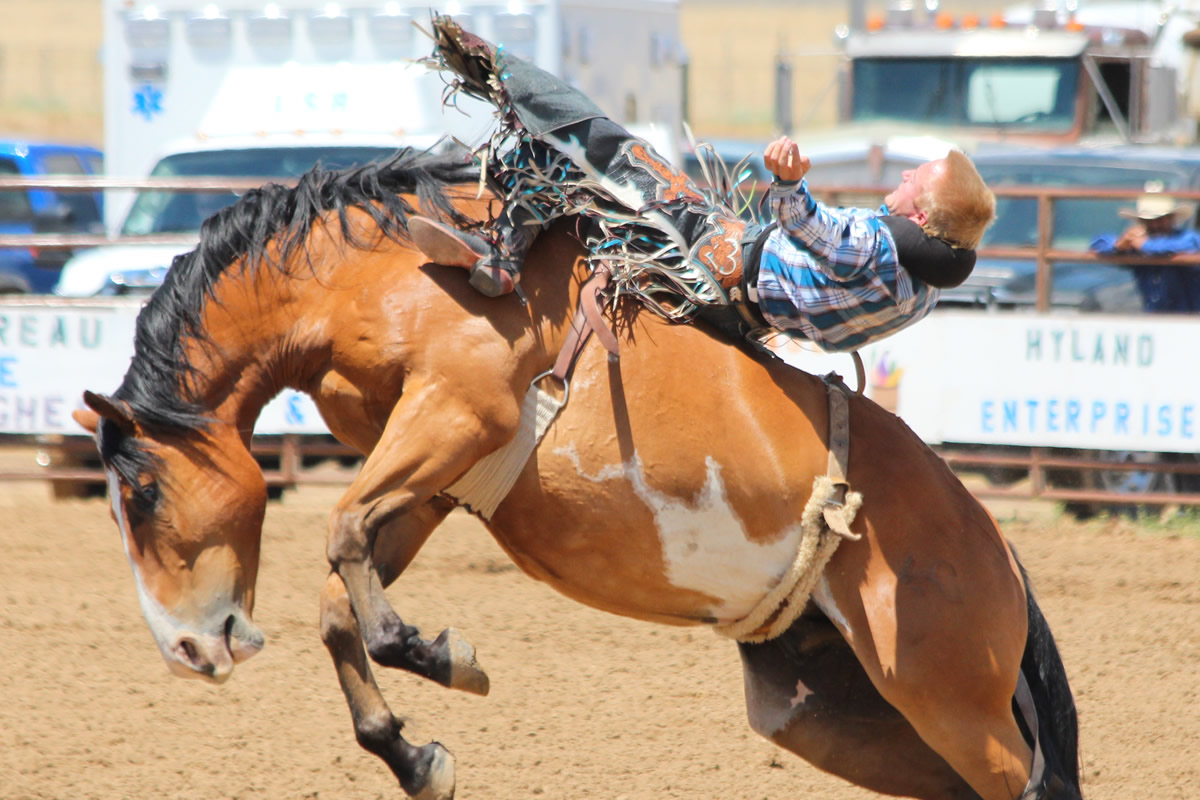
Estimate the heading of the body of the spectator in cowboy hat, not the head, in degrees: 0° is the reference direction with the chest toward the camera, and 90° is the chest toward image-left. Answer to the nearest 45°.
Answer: approximately 45°

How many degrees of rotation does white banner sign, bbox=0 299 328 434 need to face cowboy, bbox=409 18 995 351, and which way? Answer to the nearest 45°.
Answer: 0° — it already faces them

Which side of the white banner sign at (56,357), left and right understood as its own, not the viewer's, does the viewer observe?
front

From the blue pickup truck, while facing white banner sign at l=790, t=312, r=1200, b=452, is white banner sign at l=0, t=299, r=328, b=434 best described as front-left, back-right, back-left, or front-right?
front-right

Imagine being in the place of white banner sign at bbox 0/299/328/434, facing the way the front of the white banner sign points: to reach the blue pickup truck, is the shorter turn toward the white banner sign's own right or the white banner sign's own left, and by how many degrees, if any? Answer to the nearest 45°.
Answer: approximately 180°

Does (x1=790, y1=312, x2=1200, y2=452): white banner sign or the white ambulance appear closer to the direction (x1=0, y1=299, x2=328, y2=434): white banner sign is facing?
the white banner sign

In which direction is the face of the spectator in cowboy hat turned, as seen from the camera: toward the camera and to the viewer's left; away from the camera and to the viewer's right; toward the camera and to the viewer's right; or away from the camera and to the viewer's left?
toward the camera and to the viewer's left

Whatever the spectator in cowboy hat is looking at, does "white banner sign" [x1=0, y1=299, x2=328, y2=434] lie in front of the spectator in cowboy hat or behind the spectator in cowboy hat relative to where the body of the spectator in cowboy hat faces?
in front

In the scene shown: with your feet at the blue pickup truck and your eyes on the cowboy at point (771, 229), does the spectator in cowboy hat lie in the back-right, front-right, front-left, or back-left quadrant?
front-left

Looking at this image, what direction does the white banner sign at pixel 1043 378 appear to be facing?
toward the camera

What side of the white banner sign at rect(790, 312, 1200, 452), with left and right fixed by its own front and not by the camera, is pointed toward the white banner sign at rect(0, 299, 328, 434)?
right

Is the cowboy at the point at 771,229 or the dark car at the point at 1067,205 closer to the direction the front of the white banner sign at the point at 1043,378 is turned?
the cowboy

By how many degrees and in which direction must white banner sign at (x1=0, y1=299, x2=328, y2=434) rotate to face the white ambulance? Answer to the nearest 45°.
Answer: approximately 135° to its left

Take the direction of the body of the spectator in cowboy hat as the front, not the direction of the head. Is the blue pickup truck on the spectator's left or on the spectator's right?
on the spectator's right
